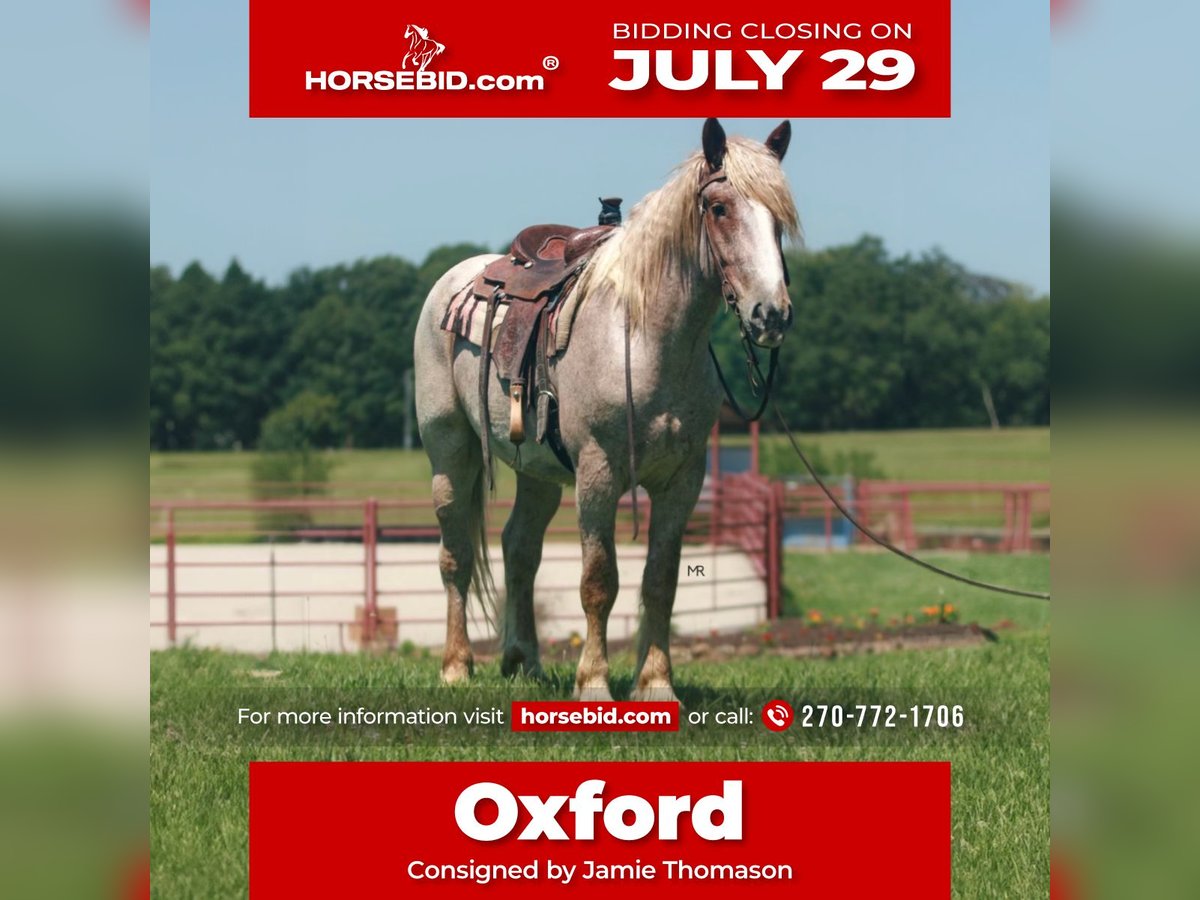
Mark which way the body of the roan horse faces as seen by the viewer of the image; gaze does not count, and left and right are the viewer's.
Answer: facing the viewer and to the right of the viewer
